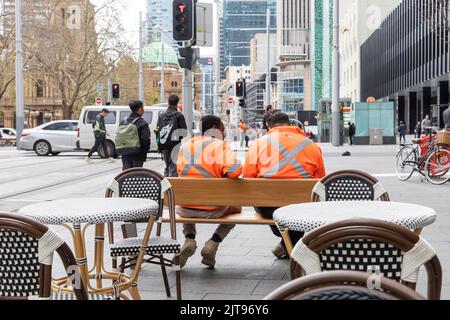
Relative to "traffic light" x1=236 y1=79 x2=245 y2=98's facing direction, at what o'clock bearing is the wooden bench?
The wooden bench is roughly at 12 o'clock from the traffic light.

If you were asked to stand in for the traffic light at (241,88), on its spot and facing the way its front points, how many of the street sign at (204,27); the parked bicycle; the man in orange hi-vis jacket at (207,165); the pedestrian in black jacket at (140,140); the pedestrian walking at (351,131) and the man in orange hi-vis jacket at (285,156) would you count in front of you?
5

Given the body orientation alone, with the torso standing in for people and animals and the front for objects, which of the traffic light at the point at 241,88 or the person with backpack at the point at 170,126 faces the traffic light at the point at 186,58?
the traffic light at the point at 241,88

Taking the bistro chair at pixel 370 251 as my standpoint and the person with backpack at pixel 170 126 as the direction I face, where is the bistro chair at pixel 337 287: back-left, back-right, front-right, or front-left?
back-left

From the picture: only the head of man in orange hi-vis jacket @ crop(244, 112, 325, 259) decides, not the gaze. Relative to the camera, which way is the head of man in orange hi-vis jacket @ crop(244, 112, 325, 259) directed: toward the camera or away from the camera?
away from the camera

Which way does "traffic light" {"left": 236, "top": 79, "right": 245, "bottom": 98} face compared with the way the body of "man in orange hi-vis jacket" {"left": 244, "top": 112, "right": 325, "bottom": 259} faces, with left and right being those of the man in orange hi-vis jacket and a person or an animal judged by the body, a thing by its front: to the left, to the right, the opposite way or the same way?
the opposite way

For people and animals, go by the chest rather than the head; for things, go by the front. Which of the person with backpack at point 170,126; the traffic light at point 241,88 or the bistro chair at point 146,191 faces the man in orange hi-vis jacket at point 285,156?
the traffic light

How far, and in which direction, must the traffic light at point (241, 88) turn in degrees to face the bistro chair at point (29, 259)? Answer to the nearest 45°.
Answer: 0° — it already faces it
